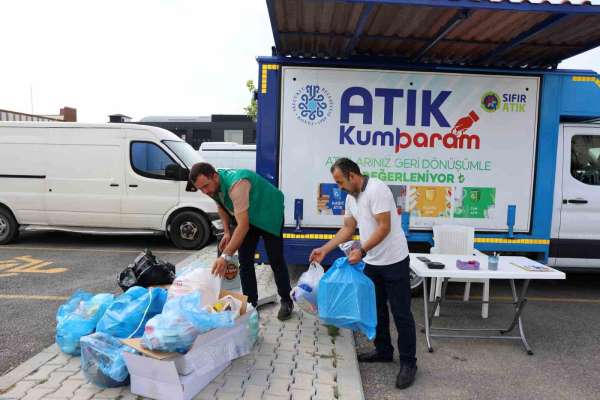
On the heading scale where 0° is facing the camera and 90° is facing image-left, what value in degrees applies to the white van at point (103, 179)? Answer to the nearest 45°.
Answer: approximately 270°

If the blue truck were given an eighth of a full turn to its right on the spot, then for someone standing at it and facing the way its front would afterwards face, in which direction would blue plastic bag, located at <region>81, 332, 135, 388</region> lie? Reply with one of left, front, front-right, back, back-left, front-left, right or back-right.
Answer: right

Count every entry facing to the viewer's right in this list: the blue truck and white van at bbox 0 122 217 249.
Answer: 2

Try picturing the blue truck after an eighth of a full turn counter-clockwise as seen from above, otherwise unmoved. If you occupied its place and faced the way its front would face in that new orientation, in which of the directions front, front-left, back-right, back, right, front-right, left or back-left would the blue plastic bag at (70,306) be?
back

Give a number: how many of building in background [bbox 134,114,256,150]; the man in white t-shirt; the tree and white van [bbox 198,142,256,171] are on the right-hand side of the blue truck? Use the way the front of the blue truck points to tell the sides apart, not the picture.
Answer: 1

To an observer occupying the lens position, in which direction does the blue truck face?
facing to the right of the viewer

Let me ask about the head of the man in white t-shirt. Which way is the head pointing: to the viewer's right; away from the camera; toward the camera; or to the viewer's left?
to the viewer's left

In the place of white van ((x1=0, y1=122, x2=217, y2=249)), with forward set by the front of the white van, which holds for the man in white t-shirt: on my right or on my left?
on my right

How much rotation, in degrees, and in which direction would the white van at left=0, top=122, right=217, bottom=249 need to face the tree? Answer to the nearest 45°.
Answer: approximately 45° to its left

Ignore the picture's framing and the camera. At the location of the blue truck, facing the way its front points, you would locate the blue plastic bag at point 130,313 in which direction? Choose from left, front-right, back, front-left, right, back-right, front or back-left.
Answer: back-right

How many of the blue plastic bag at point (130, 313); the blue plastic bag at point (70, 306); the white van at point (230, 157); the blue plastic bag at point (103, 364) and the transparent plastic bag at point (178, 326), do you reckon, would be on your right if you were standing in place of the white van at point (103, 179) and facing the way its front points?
4

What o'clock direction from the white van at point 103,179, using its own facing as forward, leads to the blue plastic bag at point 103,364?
The blue plastic bag is roughly at 3 o'clock from the white van.

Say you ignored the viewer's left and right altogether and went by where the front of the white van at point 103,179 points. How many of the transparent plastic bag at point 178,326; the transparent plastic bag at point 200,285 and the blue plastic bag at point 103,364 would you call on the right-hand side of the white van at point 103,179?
3
